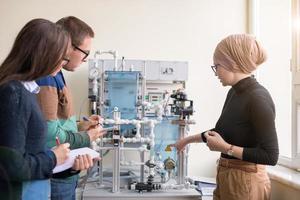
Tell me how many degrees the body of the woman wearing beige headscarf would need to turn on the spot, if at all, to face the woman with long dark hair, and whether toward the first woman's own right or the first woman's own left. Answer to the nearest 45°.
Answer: approximately 45° to the first woman's own left

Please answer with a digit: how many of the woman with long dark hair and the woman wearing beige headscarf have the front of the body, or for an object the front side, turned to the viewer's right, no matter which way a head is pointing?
1

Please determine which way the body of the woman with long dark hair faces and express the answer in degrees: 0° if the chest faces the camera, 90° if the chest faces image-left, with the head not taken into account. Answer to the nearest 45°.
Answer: approximately 270°

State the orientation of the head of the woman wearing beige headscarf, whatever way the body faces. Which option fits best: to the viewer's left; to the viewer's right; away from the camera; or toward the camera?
to the viewer's left

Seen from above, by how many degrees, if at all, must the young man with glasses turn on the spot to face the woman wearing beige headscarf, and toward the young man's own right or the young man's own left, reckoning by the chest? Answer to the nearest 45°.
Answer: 0° — they already face them

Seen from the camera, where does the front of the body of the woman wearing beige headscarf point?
to the viewer's left

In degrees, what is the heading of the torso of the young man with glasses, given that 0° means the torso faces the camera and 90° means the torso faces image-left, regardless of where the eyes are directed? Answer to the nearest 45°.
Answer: approximately 270°

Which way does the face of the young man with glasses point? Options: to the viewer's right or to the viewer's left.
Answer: to the viewer's right
